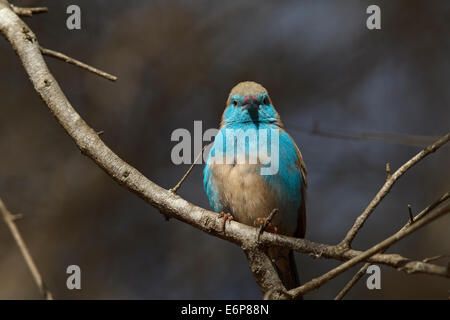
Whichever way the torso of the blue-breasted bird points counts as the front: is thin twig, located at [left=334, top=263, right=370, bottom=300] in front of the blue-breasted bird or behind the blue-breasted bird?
in front

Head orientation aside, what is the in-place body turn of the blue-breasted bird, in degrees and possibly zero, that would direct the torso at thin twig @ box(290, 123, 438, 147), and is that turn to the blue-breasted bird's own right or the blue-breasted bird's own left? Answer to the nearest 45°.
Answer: approximately 90° to the blue-breasted bird's own left

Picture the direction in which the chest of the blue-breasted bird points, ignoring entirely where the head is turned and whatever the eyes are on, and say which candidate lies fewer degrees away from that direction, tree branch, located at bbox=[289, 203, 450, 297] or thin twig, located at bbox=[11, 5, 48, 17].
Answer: the tree branch

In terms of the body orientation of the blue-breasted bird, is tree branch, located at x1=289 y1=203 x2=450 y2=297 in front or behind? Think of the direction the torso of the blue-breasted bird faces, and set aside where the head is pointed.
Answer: in front

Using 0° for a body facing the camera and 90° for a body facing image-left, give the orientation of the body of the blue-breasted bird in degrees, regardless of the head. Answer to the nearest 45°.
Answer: approximately 0°
